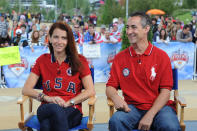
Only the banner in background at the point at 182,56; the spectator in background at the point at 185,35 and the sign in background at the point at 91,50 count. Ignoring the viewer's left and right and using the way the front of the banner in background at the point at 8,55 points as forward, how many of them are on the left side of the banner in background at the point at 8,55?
3

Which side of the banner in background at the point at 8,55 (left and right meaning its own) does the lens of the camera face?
front

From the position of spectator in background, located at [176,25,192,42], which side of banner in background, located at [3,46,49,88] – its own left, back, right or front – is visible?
left

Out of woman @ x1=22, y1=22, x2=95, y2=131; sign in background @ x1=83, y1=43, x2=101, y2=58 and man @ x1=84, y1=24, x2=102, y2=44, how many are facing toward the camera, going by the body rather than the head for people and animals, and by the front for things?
3

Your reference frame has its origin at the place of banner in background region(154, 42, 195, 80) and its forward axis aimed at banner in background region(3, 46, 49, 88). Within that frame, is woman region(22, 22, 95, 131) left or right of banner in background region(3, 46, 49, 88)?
left

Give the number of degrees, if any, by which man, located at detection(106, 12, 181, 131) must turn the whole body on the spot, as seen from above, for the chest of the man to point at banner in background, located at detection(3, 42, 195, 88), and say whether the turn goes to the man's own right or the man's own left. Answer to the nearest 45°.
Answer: approximately 180°

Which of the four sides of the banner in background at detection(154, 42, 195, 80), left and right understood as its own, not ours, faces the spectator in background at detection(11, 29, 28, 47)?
right

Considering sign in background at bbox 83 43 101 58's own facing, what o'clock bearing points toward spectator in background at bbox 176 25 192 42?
The spectator in background is roughly at 8 o'clock from the sign in background.

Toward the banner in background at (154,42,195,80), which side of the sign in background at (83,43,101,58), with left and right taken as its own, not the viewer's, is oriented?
left

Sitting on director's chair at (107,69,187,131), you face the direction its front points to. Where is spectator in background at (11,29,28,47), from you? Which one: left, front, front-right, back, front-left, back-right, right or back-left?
back-right

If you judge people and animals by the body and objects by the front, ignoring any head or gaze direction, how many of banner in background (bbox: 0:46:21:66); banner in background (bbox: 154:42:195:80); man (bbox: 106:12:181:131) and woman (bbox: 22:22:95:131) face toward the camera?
4

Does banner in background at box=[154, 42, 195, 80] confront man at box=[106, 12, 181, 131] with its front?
yes

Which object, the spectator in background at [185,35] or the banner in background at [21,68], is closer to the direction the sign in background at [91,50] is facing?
the banner in background

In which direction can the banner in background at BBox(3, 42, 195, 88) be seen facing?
toward the camera

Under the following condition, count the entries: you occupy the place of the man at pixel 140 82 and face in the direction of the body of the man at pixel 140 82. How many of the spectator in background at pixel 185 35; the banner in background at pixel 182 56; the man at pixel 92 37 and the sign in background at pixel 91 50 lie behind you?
4
